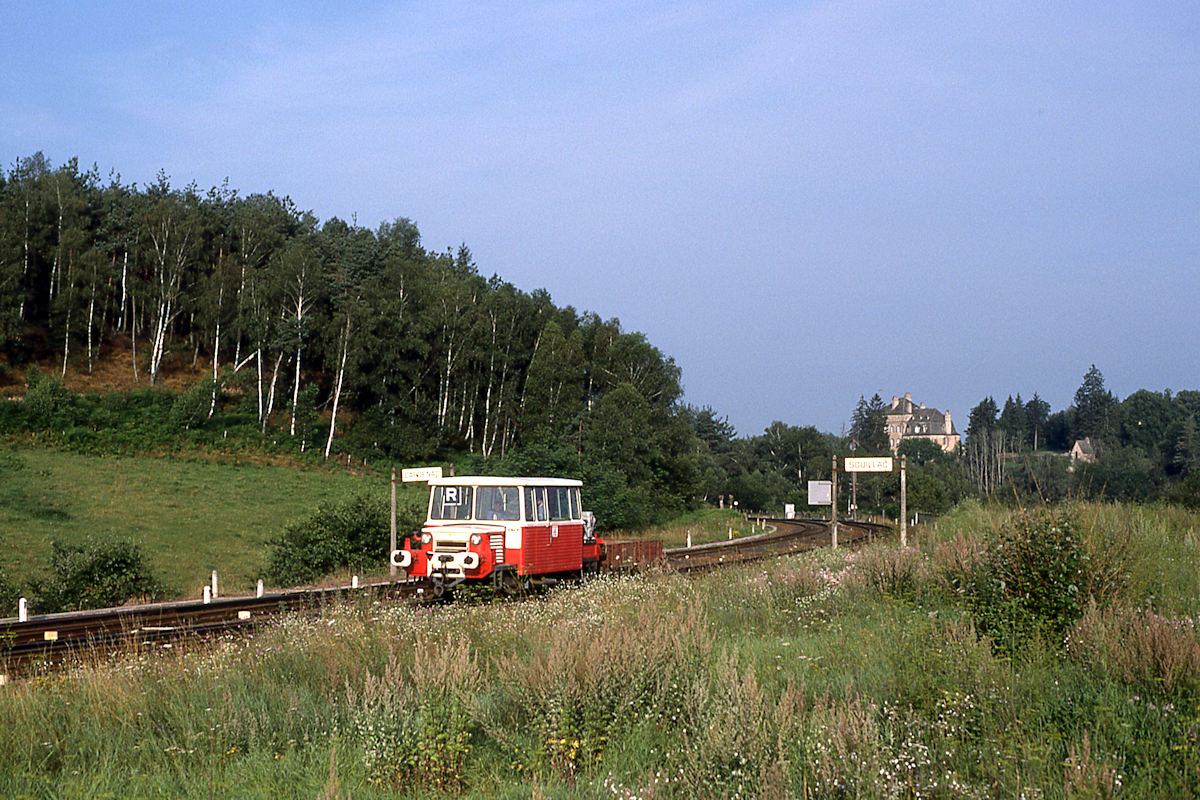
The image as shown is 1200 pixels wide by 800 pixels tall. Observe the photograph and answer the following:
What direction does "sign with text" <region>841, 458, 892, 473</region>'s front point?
toward the camera

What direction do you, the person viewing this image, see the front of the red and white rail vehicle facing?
facing the viewer and to the left of the viewer

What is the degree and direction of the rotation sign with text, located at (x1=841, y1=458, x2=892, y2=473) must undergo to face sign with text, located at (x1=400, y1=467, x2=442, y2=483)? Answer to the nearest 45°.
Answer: approximately 90° to its right

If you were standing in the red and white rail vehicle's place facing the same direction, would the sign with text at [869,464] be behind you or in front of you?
behind

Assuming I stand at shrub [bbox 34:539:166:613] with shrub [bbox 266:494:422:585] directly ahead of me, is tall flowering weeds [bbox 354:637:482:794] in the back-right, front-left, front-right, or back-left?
back-right

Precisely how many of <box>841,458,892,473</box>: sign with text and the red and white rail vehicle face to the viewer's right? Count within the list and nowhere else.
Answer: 0

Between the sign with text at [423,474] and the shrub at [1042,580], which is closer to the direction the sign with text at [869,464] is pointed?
the shrub

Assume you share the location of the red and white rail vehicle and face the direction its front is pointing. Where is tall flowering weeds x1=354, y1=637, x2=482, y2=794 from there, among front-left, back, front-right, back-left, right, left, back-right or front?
front-left

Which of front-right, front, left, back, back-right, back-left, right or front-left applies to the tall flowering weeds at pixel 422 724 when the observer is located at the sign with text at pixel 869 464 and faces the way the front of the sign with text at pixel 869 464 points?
front

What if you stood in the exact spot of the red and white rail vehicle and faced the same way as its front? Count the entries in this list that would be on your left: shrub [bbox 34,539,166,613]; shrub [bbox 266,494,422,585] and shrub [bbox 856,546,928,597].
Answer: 1

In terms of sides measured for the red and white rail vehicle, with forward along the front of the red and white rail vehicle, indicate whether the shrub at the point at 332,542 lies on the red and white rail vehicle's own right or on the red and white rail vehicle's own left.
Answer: on the red and white rail vehicle's own right

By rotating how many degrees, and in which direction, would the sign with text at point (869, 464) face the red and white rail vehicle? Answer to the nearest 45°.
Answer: approximately 45° to its right

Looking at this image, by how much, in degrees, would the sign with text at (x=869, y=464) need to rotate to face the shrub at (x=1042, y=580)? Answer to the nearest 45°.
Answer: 0° — it already faces it
